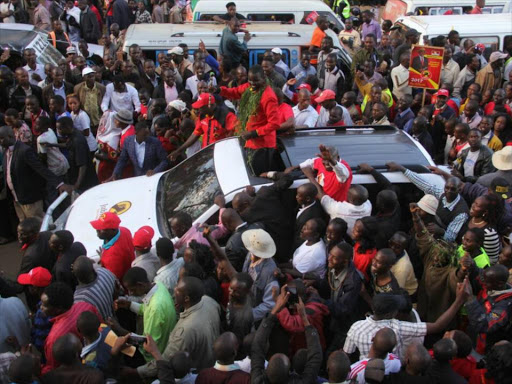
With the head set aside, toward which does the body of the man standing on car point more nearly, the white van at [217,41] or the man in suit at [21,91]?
the man in suit

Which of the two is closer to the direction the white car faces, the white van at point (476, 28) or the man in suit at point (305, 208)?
the man in suit

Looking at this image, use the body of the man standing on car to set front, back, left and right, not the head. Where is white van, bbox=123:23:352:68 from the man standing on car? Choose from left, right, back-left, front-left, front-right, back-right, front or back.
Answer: back-right

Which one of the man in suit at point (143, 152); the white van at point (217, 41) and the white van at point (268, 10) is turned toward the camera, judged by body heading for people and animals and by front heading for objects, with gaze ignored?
the man in suit

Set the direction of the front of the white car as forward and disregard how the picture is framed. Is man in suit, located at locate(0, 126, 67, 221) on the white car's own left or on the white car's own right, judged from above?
on the white car's own right

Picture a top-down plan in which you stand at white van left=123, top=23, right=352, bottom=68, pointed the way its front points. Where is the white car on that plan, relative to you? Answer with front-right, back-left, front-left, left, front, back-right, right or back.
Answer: right
